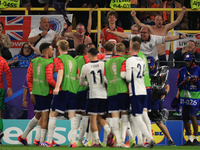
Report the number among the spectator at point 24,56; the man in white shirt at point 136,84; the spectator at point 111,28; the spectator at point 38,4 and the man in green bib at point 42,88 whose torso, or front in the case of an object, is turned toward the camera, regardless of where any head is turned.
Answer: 3

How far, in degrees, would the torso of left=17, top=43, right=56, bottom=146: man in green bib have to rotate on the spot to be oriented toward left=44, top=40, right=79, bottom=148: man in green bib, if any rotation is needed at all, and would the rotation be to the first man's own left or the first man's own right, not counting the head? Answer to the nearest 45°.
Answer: approximately 90° to the first man's own right

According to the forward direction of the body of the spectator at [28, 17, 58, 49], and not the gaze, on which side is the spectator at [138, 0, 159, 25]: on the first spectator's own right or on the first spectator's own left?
on the first spectator's own left

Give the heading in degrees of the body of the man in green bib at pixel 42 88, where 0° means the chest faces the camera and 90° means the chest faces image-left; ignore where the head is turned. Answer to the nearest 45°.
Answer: approximately 225°

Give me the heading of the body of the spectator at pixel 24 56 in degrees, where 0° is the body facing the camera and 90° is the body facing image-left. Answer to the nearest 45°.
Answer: approximately 0°

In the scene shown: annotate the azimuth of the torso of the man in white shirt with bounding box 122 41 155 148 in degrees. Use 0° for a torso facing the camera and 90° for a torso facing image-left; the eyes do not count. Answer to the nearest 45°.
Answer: approximately 135°

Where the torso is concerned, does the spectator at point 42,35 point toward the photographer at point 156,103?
yes

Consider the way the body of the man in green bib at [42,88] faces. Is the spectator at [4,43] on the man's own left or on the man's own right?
on the man's own left

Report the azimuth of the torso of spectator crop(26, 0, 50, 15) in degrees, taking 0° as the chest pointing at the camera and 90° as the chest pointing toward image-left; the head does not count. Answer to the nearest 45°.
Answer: approximately 0°
